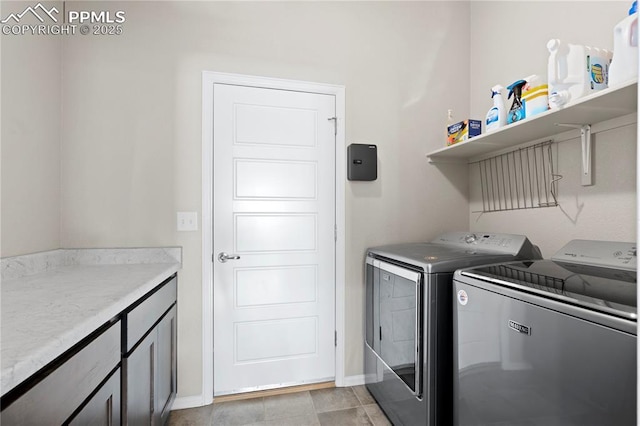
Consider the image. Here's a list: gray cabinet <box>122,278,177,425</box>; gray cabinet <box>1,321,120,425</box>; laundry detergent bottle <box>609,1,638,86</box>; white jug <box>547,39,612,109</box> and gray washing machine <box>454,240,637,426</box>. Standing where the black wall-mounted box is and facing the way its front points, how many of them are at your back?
0

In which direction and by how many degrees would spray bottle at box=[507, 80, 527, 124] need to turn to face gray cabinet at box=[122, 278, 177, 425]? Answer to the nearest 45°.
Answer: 0° — it already faces it

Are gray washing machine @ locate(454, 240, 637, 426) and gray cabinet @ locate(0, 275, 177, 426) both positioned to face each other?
yes

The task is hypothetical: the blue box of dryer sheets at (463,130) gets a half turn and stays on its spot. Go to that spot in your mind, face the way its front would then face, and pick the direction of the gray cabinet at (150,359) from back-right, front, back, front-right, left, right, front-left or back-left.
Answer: back

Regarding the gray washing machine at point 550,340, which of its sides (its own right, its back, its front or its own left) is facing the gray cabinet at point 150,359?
front

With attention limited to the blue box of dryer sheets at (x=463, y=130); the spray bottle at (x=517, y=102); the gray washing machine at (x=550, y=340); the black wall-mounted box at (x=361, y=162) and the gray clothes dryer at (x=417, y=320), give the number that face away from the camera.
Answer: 0

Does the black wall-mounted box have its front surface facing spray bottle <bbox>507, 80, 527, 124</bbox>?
no

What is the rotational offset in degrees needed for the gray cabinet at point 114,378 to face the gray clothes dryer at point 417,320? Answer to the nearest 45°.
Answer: approximately 45° to its left

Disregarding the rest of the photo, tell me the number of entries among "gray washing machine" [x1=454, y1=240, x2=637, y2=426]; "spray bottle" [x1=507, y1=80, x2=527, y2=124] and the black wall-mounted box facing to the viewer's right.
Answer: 0

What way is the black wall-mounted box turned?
toward the camera

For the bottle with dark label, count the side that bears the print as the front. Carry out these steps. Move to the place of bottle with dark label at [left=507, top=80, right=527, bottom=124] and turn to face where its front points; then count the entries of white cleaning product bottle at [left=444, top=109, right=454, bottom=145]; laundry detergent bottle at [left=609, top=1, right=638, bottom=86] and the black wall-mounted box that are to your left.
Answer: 1

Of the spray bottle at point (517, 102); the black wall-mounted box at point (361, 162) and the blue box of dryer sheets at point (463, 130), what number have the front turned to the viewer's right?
0

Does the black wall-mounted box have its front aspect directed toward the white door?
no

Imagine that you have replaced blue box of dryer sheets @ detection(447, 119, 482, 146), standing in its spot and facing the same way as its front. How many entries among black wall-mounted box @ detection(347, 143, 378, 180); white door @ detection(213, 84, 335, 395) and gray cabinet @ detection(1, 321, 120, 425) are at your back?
0

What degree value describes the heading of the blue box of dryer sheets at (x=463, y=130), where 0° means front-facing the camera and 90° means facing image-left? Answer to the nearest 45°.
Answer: approximately 45°
